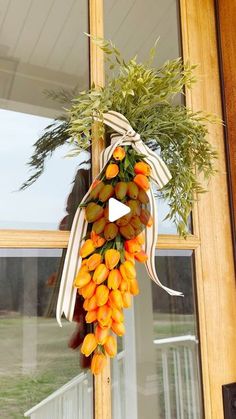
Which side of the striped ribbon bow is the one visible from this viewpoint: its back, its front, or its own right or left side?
front
